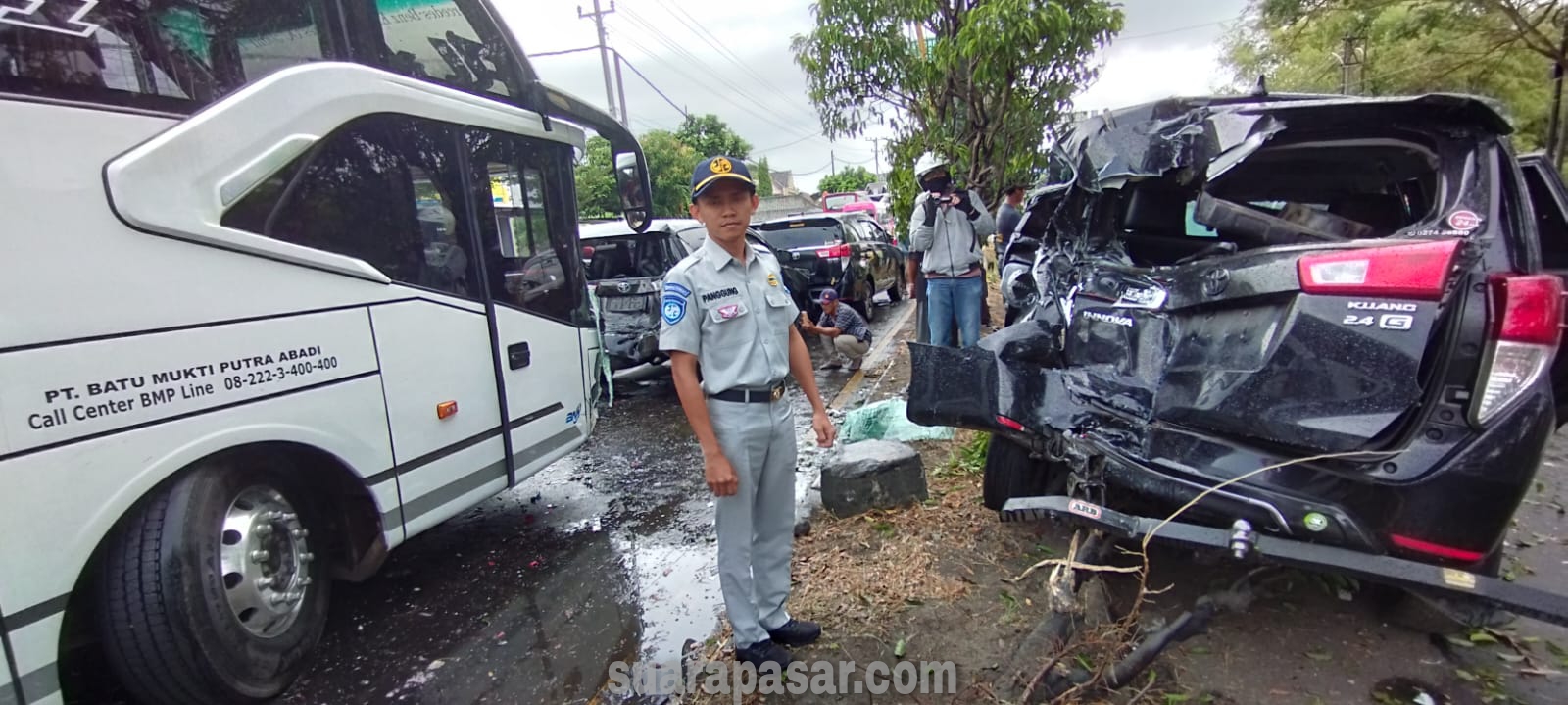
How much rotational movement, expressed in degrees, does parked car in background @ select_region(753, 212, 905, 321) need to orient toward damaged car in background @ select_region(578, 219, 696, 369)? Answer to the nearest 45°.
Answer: approximately 180°

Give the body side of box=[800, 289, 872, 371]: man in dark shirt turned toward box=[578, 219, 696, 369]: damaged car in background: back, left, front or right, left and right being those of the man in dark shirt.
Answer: front

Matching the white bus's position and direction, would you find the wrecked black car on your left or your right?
on your right

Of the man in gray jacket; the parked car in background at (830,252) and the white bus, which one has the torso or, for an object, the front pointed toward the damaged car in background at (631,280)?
the white bus

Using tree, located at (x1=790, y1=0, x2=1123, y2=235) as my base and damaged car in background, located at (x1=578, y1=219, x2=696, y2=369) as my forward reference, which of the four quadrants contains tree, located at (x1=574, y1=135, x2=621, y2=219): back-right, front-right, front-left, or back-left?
front-right

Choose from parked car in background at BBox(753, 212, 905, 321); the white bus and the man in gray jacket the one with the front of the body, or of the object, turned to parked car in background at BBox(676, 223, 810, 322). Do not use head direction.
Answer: the white bus

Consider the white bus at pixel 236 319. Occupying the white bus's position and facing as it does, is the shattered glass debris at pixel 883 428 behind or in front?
in front

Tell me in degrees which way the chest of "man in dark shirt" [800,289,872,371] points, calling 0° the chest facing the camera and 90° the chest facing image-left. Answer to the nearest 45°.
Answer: approximately 90°

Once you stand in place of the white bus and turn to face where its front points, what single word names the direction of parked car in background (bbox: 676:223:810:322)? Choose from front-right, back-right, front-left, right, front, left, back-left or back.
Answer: front

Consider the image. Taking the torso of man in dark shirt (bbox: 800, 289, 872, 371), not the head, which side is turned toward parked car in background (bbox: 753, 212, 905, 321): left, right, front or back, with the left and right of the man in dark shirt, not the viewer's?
right

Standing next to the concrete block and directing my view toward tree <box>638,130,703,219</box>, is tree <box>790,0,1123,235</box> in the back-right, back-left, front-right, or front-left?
front-right

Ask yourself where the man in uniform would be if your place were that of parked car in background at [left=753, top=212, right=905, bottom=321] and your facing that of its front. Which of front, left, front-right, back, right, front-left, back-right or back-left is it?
back-right

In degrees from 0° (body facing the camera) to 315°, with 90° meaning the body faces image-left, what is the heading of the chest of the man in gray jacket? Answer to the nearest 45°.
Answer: approximately 0°

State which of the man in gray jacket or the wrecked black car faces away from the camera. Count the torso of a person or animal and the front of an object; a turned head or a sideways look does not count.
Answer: the wrecked black car

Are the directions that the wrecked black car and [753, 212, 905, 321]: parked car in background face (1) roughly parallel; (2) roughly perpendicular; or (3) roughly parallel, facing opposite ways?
roughly parallel

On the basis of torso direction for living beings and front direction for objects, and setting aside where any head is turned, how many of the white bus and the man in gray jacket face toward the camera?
1

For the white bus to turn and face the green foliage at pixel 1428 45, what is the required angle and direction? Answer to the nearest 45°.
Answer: approximately 45° to its right

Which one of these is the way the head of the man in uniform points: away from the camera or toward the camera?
toward the camera

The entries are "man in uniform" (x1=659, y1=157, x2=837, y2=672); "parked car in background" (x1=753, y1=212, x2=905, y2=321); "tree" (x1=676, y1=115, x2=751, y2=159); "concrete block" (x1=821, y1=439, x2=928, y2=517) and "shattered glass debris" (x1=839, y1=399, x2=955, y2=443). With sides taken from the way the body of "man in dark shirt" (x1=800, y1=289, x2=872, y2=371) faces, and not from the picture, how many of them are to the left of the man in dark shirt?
3
